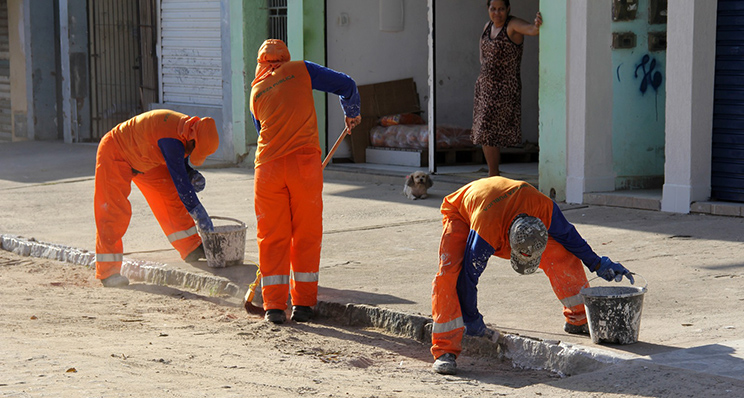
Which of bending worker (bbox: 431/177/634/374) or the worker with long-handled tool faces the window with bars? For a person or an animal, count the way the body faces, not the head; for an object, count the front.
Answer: the worker with long-handled tool

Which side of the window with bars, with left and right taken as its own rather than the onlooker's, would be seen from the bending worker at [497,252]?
front

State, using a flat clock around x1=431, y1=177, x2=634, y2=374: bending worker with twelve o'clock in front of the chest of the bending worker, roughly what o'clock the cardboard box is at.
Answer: The cardboard box is roughly at 7 o'clock from the bending worker.

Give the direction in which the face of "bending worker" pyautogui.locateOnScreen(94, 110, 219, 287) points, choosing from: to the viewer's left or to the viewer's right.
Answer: to the viewer's right

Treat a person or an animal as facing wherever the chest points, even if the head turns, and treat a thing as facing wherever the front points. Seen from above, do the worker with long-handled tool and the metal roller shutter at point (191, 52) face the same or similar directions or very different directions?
very different directions

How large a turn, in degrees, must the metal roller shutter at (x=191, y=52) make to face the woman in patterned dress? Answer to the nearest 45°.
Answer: approximately 45° to its left

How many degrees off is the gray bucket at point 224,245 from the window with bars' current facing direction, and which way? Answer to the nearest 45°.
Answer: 0° — it already faces it

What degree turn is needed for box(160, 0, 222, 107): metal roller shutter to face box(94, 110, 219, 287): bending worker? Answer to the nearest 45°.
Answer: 0° — it already faces them

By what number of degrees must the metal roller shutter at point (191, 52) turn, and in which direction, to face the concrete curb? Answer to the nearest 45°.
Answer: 0° — it already faces it

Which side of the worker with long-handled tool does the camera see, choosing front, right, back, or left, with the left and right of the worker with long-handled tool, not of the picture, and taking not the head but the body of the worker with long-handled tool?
back

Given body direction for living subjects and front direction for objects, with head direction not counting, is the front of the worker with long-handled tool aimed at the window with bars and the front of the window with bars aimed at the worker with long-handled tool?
yes

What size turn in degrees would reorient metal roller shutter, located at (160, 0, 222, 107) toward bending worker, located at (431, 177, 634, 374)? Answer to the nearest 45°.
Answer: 0° — it already faces them

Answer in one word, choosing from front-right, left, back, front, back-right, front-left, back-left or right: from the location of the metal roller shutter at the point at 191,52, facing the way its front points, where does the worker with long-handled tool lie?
front
